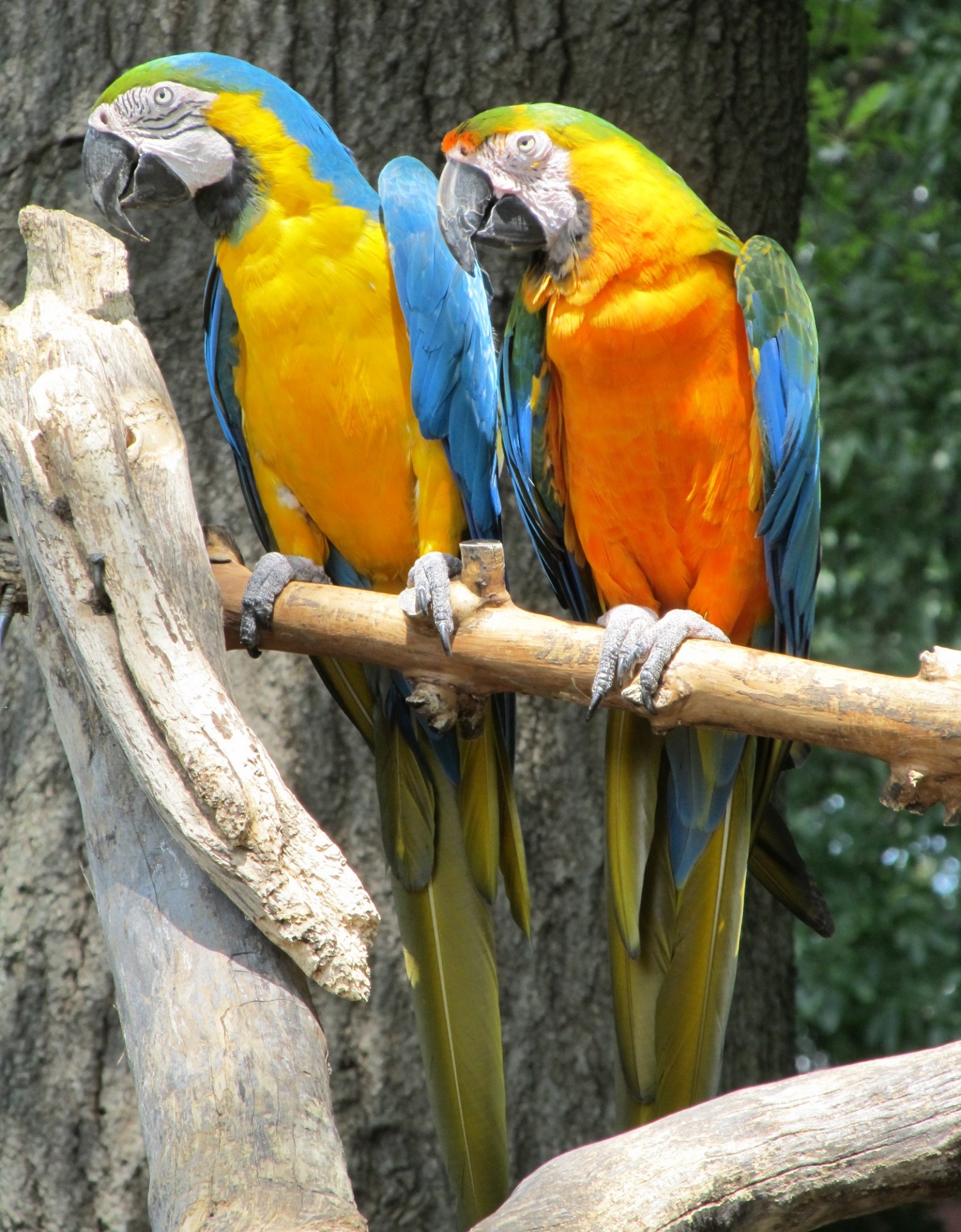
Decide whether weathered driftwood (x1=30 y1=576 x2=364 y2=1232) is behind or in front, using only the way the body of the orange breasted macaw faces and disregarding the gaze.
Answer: in front

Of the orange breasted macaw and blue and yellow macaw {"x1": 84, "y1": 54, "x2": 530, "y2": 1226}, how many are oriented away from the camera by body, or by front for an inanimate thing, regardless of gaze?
0

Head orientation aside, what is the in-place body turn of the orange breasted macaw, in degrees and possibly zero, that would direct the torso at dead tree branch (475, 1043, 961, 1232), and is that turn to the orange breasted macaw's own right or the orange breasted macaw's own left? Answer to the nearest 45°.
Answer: approximately 45° to the orange breasted macaw's own left
